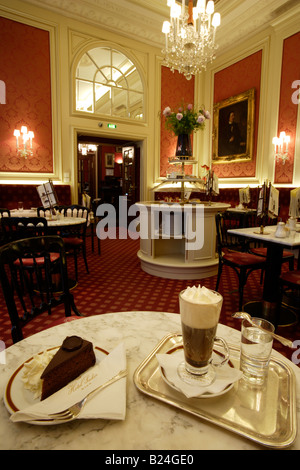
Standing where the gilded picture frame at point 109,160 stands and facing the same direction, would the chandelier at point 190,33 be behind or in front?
in front

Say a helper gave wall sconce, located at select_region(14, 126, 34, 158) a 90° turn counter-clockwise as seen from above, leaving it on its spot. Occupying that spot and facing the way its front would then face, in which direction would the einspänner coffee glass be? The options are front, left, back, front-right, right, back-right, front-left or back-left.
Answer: right

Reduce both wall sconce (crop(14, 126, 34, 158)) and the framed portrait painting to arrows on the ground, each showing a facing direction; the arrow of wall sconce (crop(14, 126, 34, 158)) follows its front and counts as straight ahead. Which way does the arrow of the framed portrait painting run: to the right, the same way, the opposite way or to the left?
to the right

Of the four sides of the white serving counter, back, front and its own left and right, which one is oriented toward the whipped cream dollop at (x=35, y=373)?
front

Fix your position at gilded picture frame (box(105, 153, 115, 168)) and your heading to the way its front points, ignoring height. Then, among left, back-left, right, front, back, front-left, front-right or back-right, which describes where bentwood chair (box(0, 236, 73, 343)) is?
front

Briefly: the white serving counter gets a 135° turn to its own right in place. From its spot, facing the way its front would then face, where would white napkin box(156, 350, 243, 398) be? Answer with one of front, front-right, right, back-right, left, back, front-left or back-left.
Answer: back-left

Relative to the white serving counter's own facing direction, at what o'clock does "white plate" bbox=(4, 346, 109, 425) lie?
The white plate is roughly at 12 o'clock from the white serving counter.

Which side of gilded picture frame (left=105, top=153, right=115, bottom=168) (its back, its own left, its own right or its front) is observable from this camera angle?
front

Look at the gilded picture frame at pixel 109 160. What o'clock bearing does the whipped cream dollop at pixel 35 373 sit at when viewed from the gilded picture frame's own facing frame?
The whipped cream dollop is roughly at 12 o'clock from the gilded picture frame.

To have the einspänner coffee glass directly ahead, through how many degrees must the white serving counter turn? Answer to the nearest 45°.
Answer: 0° — it already faces it

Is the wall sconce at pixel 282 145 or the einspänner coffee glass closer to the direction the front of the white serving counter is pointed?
the einspänner coffee glass

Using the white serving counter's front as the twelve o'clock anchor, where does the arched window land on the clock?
The arched window is roughly at 5 o'clock from the white serving counter.

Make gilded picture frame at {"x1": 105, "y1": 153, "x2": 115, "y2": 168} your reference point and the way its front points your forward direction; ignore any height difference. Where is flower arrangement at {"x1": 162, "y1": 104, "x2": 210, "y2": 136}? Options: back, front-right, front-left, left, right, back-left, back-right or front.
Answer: front
